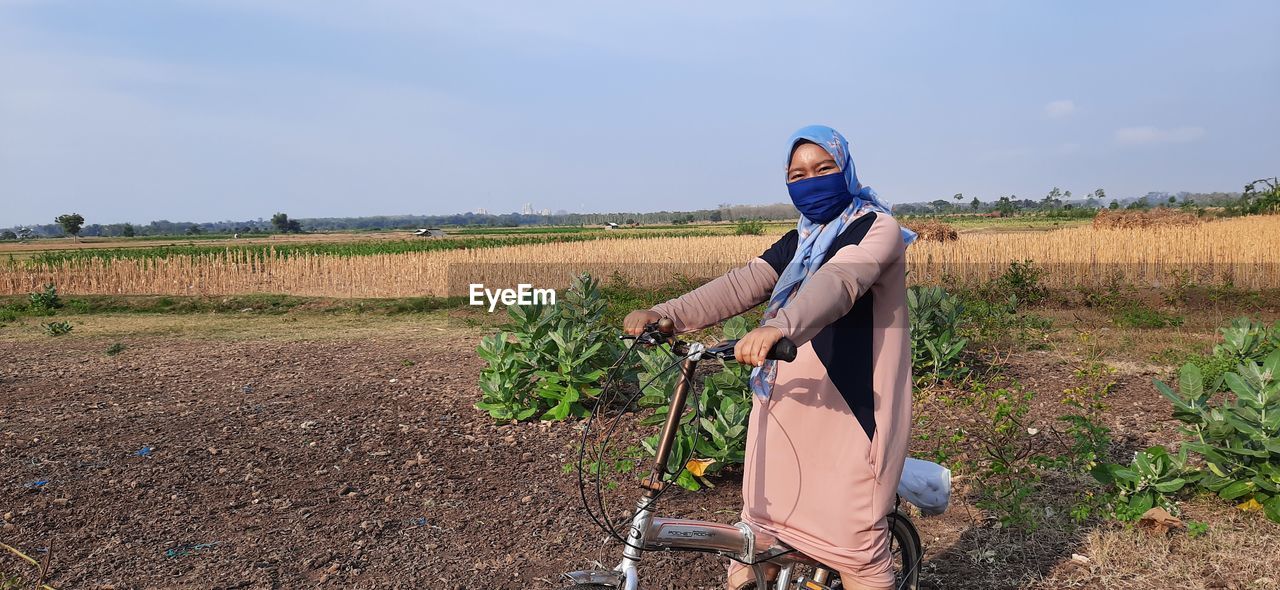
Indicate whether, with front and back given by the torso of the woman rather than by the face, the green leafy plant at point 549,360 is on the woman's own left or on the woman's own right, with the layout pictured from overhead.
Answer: on the woman's own right

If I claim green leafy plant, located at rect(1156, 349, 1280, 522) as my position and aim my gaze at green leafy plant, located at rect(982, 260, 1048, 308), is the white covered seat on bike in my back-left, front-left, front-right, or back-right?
back-left

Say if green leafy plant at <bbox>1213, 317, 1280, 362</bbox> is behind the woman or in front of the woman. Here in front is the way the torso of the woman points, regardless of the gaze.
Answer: behind

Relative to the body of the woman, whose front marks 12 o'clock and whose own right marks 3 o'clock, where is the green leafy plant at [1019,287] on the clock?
The green leafy plant is roughly at 5 o'clock from the woman.

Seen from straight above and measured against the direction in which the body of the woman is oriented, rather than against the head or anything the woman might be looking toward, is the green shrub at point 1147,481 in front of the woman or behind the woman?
behind

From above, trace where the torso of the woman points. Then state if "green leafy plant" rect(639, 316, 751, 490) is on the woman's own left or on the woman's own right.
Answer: on the woman's own right

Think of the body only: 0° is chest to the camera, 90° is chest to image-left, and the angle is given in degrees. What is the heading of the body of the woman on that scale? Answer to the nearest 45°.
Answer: approximately 45°

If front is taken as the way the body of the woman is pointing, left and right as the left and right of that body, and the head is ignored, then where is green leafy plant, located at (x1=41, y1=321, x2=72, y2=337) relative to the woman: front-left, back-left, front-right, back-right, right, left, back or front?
right

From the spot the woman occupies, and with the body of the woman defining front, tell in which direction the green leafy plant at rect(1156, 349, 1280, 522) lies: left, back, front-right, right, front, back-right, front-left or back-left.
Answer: back

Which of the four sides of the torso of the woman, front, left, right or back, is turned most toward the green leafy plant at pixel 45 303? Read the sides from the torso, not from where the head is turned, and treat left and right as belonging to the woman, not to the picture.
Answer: right
